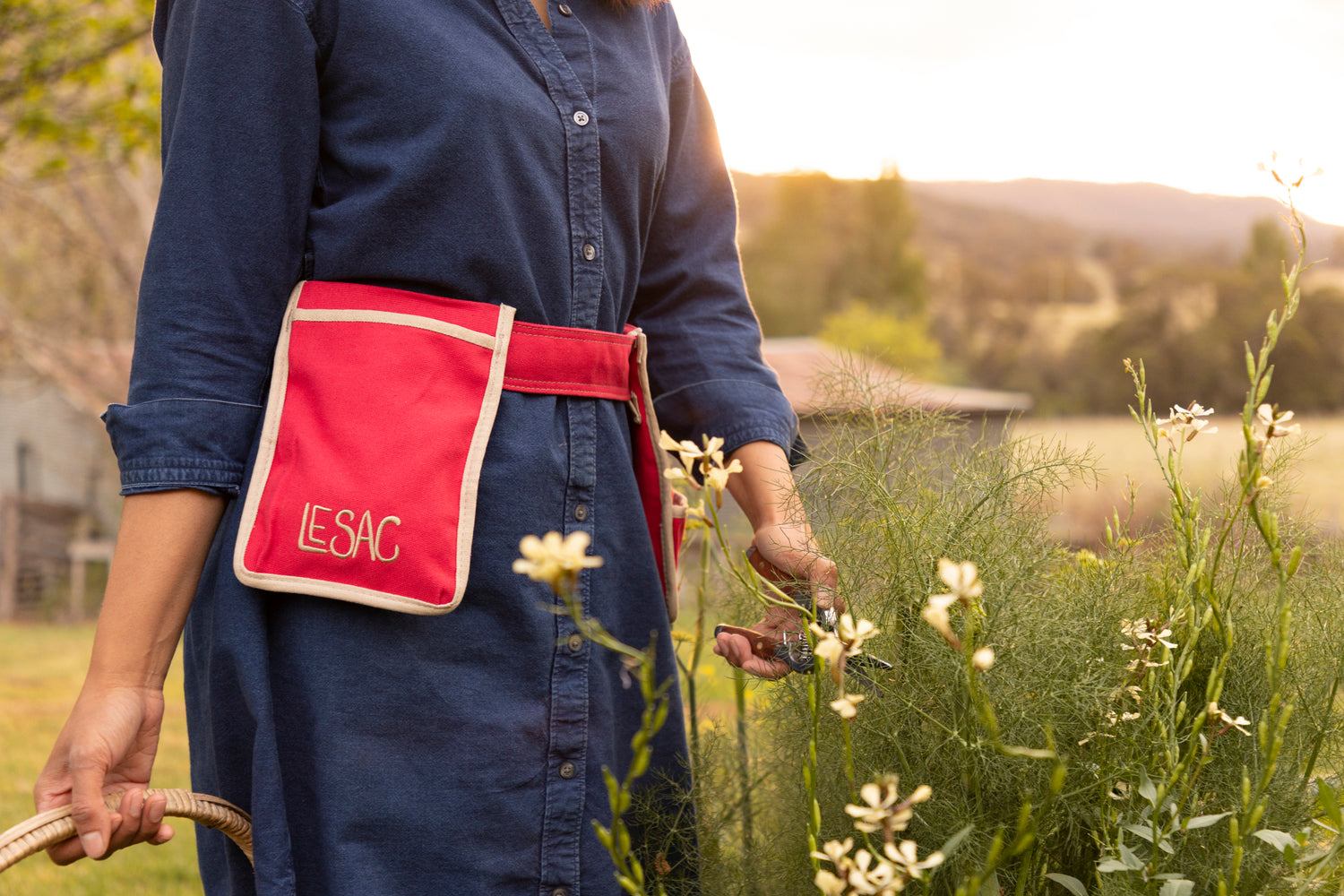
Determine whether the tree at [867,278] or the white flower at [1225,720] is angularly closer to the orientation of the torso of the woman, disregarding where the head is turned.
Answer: the white flower

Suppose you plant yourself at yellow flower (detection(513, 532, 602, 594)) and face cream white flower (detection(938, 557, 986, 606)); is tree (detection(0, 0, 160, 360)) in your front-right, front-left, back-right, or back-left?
back-left

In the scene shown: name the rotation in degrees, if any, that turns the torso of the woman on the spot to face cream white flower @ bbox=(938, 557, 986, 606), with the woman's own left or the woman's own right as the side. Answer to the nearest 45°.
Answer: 0° — they already face it

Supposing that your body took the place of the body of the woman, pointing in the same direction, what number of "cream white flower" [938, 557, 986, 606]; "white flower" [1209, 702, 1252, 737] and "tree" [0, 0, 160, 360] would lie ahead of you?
2

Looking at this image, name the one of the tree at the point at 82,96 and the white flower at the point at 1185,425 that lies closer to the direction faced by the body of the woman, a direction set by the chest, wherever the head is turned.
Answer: the white flower

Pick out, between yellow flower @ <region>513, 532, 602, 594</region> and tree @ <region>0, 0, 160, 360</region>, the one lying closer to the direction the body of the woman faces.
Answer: the yellow flower

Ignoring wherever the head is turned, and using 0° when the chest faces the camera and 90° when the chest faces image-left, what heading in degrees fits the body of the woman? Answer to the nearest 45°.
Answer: approximately 315°

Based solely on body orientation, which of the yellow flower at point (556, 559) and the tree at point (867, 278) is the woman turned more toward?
the yellow flower

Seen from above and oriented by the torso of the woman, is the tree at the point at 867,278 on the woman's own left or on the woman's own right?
on the woman's own left

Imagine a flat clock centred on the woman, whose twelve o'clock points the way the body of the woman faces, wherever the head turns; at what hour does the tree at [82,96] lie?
The tree is roughly at 7 o'clock from the woman.
